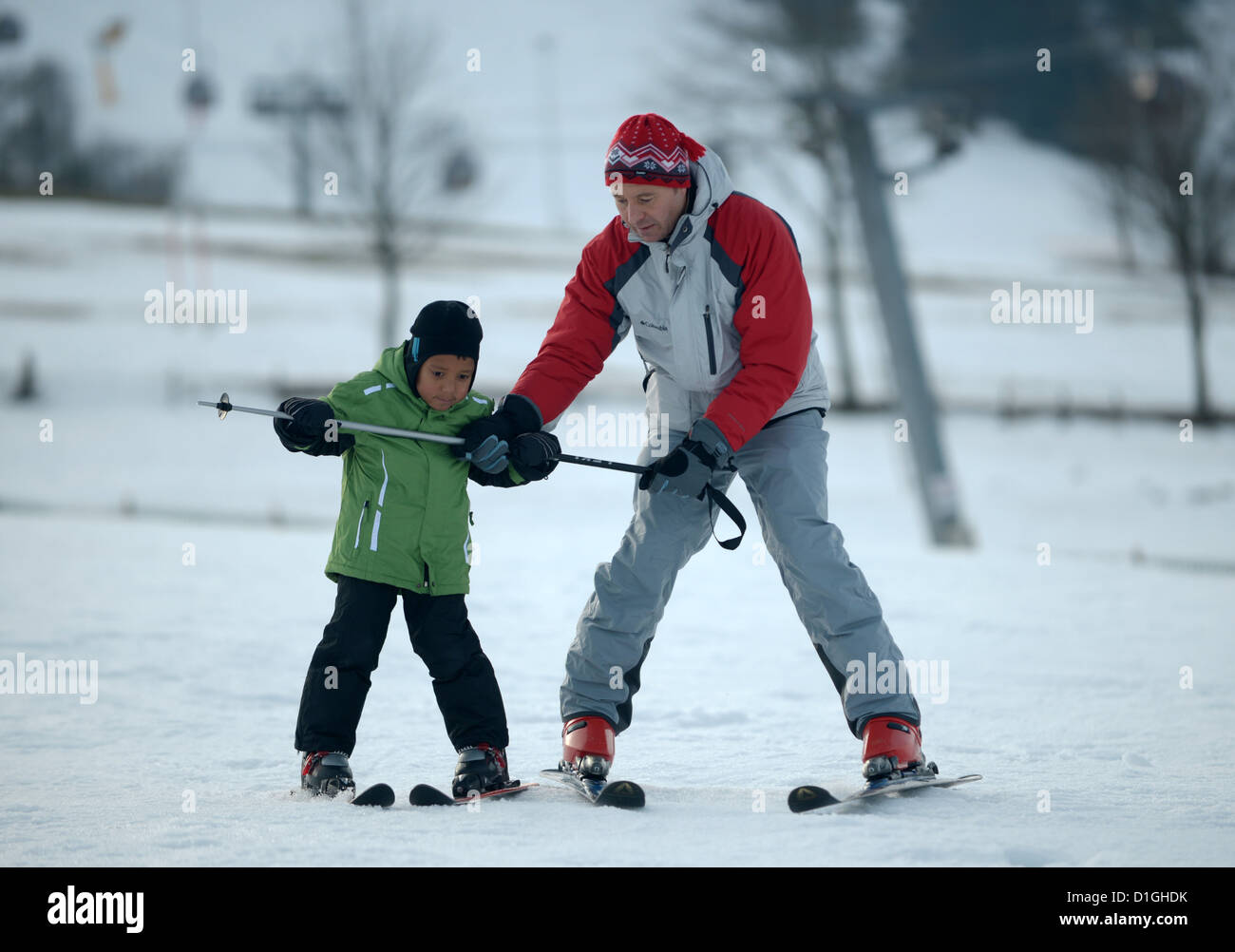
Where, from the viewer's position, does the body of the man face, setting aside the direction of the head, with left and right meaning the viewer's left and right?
facing the viewer and to the left of the viewer

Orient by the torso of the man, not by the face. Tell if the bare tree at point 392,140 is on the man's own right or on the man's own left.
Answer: on the man's own right

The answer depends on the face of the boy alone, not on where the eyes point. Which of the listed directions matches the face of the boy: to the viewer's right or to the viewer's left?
to the viewer's right

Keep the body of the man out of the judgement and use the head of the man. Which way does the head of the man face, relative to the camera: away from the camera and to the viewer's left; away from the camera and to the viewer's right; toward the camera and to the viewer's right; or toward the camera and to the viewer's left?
toward the camera and to the viewer's left

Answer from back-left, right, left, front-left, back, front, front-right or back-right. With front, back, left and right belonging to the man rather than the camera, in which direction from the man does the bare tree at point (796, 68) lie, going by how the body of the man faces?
back-right

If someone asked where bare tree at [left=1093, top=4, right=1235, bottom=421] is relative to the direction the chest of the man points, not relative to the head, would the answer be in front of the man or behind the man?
behind

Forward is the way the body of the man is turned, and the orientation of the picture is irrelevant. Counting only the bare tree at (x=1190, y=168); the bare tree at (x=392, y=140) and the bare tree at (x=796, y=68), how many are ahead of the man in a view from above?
0
